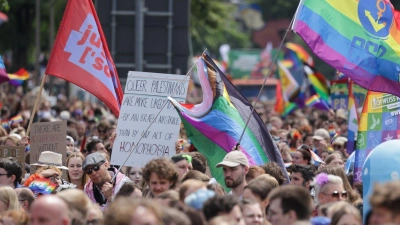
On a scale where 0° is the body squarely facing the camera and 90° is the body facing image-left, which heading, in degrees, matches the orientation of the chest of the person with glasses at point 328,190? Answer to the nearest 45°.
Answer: approximately 315°

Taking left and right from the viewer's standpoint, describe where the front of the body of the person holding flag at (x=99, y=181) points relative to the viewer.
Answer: facing the viewer and to the left of the viewer

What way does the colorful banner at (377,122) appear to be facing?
toward the camera

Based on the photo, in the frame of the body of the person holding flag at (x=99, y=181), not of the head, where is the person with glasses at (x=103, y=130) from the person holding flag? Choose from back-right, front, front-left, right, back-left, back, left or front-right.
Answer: back-right

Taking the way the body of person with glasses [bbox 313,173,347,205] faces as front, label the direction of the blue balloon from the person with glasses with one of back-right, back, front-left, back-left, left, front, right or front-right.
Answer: left

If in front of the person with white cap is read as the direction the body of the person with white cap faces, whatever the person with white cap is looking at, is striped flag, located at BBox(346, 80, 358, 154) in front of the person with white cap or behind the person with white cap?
behind
